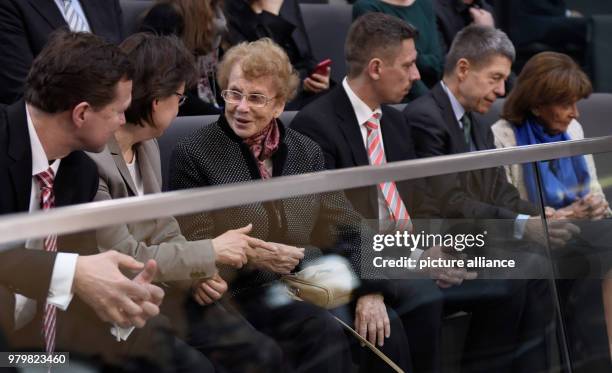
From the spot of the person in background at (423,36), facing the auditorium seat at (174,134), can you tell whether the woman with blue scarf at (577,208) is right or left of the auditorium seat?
left

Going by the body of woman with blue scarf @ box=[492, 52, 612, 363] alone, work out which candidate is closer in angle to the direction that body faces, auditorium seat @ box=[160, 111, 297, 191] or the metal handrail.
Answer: the metal handrail

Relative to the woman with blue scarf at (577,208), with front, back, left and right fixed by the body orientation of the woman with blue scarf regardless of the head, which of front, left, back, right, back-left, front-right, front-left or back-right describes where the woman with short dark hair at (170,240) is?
right

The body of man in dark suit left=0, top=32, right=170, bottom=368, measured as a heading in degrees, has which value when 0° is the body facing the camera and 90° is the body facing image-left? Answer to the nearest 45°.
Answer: approximately 315°

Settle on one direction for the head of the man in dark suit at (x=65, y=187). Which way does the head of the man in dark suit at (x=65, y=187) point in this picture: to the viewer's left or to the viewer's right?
to the viewer's right

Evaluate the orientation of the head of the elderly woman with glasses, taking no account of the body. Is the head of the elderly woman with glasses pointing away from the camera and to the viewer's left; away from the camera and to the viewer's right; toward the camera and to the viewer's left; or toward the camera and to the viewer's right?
toward the camera and to the viewer's left
